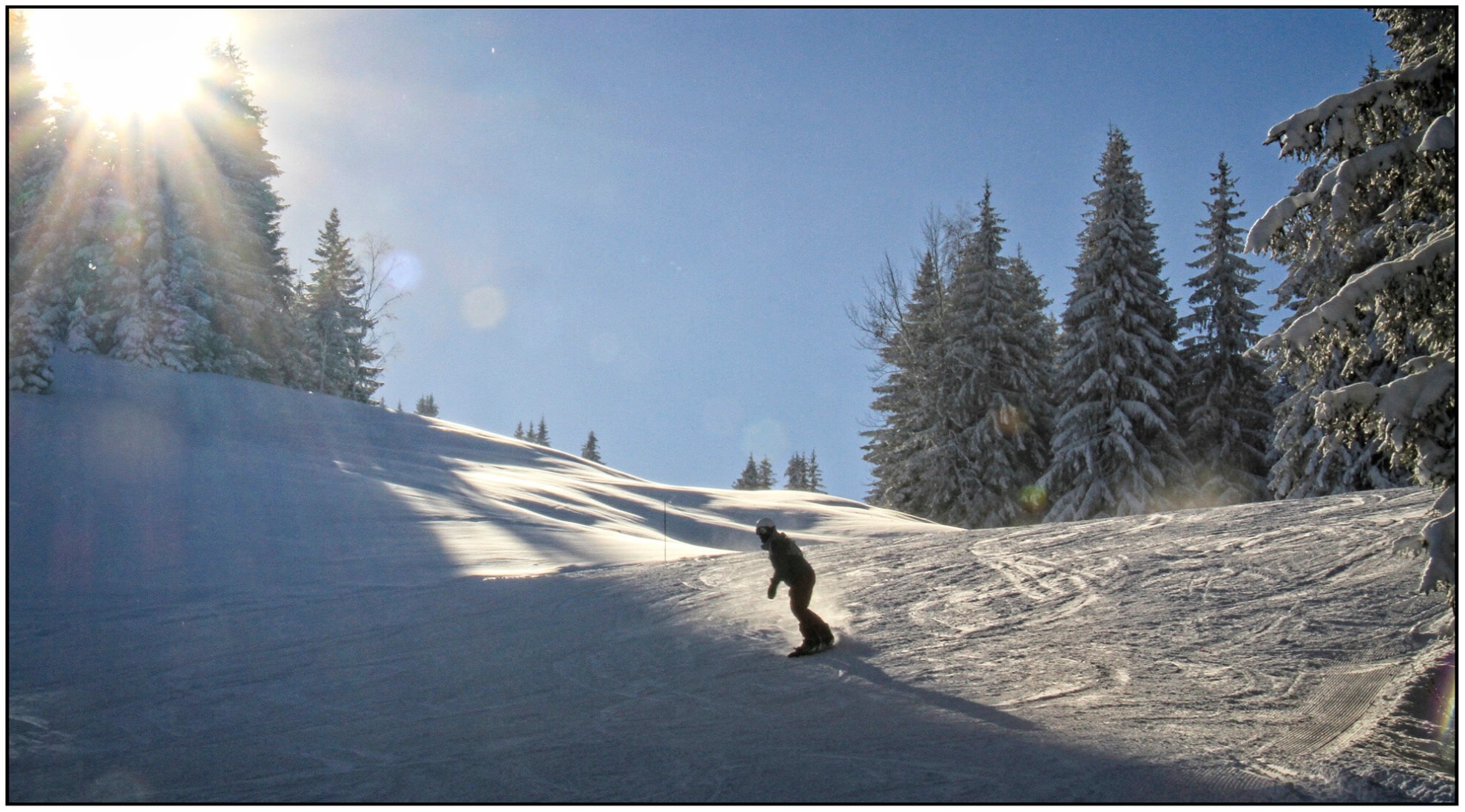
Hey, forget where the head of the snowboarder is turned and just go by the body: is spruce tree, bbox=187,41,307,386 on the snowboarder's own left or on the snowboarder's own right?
on the snowboarder's own right

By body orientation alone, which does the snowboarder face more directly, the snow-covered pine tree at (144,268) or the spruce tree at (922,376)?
the snow-covered pine tree

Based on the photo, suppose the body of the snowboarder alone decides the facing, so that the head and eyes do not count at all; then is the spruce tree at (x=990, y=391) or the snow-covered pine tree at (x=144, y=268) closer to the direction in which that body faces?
the snow-covered pine tree

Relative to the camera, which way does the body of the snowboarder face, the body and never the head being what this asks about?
to the viewer's left

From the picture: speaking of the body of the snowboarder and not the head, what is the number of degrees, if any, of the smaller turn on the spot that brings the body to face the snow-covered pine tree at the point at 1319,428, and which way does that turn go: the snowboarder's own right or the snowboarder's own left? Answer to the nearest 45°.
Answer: approximately 135° to the snowboarder's own right
